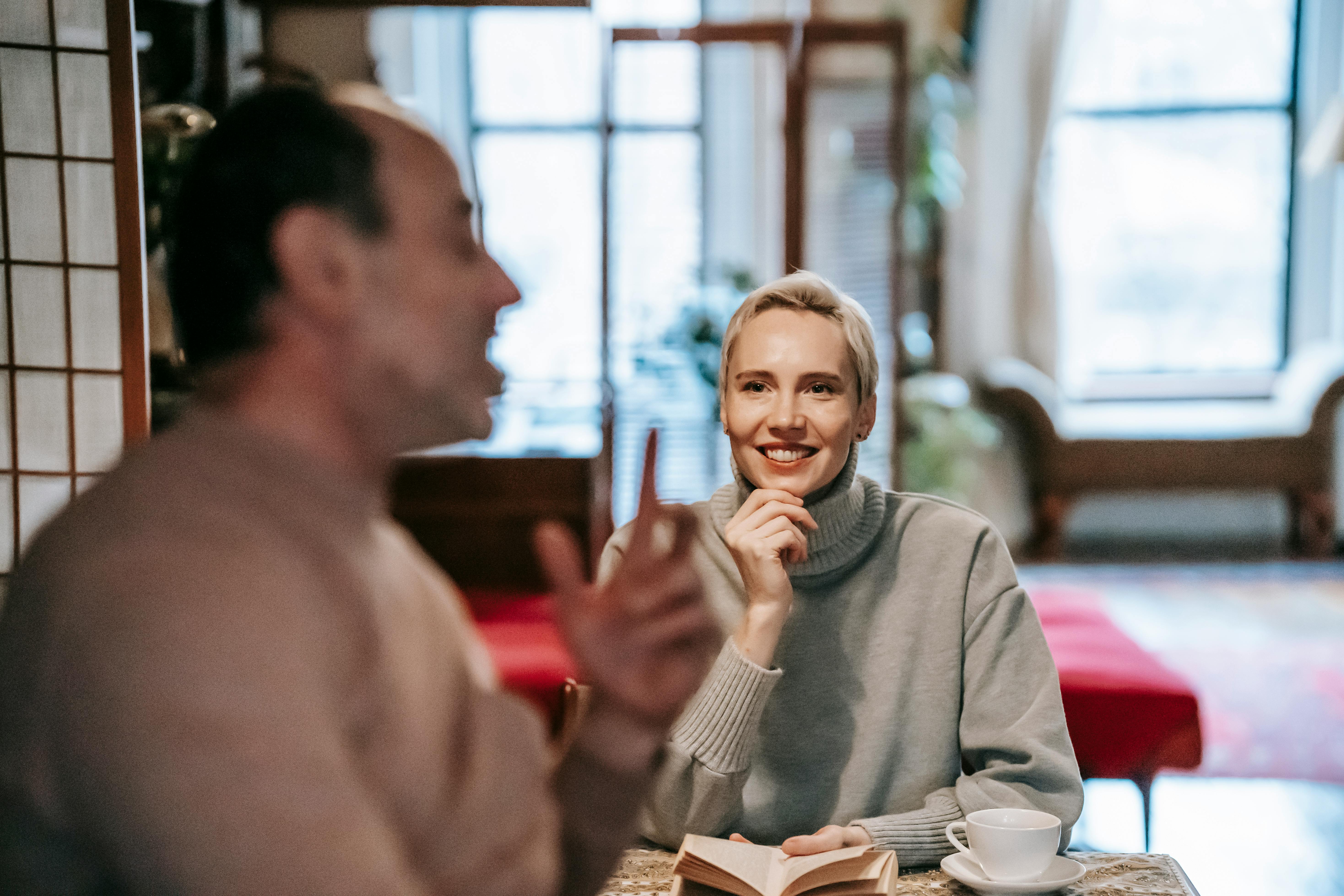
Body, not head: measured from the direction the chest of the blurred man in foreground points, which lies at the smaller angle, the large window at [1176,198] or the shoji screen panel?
the large window

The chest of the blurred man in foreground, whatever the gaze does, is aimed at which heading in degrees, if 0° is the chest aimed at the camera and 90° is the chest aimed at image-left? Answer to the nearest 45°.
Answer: approximately 270°

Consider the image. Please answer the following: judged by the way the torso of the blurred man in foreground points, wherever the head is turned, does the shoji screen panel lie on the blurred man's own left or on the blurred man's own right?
on the blurred man's own left
